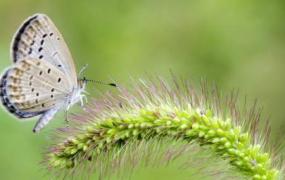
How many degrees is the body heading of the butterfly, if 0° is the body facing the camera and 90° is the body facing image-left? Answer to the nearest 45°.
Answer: approximately 270°
